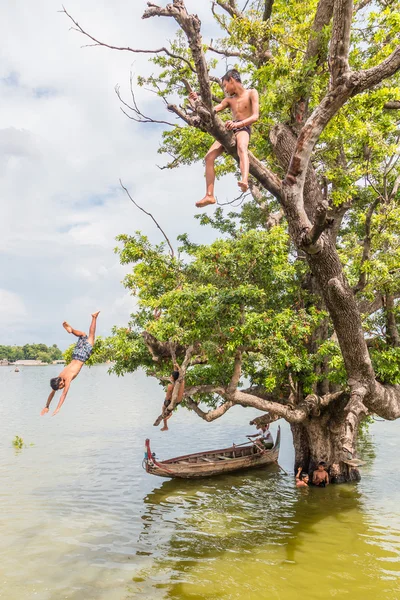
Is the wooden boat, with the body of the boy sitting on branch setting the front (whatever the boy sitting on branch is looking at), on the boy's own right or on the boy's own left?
on the boy's own right

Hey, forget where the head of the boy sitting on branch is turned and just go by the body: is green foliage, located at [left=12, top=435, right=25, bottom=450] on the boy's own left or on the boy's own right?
on the boy's own right

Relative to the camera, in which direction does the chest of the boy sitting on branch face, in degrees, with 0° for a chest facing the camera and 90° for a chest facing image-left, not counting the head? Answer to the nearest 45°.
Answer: approximately 45°
